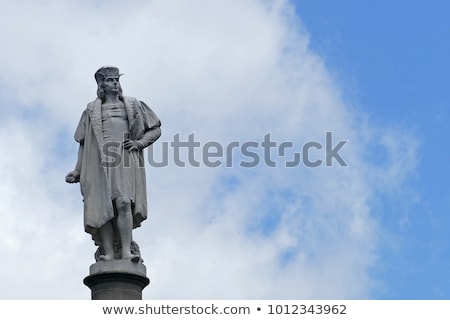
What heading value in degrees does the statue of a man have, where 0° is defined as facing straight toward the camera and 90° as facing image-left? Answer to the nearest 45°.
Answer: approximately 0°
